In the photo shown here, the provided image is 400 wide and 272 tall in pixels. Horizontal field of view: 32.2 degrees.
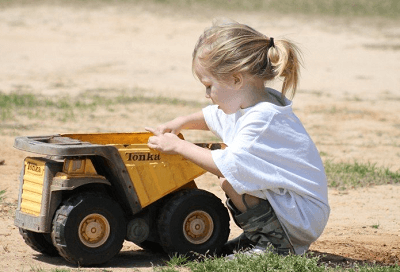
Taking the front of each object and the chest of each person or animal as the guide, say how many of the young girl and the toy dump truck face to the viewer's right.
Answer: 0

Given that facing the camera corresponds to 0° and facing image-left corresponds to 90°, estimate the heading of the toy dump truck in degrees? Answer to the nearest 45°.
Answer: approximately 45°

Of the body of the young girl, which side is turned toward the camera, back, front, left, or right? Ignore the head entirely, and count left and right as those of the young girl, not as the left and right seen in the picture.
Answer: left

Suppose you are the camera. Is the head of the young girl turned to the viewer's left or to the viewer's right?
to the viewer's left

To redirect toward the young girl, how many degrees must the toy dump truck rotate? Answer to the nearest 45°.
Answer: approximately 135° to its left

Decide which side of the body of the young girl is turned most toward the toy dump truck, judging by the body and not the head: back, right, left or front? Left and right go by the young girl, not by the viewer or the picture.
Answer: front
